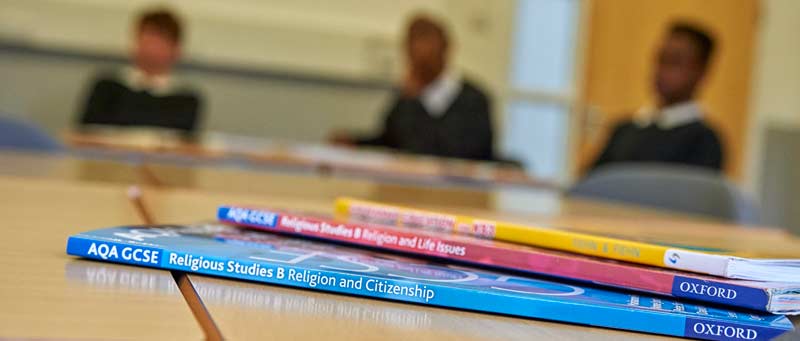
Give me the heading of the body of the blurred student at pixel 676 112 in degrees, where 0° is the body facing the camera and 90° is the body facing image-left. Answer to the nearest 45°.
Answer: approximately 45°

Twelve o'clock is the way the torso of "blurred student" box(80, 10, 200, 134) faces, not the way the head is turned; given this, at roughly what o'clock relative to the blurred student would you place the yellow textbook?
The yellow textbook is roughly at 12 o'clock from the blurred student.

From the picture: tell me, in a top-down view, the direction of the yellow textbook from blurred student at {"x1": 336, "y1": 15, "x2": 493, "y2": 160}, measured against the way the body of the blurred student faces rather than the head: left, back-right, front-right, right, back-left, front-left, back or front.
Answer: front-left

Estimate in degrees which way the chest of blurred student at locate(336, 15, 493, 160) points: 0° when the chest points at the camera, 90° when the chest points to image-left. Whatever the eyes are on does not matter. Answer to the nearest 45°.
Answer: approximately 45°

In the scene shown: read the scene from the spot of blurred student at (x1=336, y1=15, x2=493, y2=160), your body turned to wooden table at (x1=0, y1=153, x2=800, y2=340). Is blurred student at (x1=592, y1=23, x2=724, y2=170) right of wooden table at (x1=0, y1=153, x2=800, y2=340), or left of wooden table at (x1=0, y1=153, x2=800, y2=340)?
left

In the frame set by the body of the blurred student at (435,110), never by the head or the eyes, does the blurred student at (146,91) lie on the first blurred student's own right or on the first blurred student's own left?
on the first blurred student's own right

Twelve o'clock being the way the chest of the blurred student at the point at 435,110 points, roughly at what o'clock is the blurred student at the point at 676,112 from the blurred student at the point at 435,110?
the blurred student at the point at 676,112 is roughly at 9 o'clock from the blurred student at the point at 435,110.

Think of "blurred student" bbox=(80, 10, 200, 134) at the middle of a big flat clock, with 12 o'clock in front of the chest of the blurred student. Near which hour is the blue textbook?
The blue textbook is roughly at 12 o'clock from the blurred student.

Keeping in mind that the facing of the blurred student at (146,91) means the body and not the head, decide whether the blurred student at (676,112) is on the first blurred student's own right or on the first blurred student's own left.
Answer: on the first blurred student's own left

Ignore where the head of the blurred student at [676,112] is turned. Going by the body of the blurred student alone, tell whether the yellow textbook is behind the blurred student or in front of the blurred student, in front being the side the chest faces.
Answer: in front

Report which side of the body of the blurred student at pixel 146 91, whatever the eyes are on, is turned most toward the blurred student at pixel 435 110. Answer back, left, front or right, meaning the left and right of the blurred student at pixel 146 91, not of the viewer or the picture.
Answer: left
